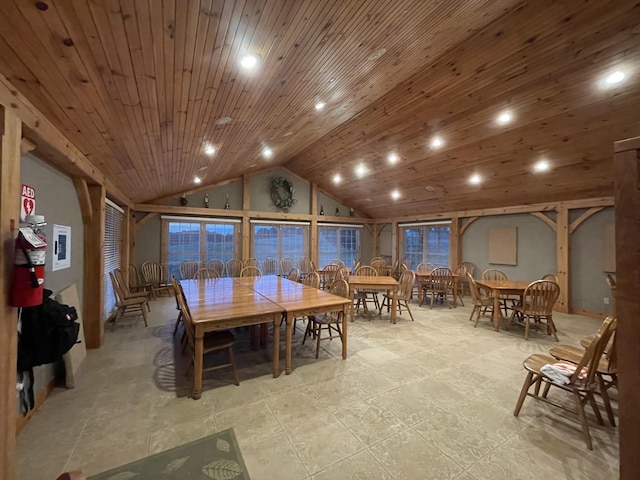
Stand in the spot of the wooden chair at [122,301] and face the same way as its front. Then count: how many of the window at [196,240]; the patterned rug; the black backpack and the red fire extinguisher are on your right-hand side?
3

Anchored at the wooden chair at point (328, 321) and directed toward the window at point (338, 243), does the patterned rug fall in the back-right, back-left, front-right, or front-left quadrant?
back-left

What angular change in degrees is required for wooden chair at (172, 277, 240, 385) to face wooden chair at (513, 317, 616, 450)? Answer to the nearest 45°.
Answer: approximately 45° to its right

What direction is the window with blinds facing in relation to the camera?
to the viewer's right

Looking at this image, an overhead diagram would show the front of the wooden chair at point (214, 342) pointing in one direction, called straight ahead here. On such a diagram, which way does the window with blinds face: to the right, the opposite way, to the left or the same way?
the same way

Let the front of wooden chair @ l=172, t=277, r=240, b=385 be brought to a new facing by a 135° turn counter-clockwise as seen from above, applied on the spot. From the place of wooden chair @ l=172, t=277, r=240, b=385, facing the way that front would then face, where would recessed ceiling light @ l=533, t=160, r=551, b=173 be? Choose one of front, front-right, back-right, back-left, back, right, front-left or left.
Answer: back-right

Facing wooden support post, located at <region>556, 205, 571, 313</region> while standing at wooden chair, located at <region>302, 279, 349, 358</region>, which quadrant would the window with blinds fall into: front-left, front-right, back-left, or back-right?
back-left

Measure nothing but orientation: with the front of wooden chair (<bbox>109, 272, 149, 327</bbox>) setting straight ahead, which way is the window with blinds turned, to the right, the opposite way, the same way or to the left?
the same way

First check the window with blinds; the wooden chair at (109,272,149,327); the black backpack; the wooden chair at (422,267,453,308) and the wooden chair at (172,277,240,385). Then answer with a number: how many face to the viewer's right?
4

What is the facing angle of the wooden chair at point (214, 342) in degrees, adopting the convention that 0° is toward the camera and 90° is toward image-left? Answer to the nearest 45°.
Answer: approximately 270°

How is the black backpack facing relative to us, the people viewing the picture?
facing to the right of the viewer

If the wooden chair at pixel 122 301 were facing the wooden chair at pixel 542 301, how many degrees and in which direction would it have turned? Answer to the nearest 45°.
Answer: approximately 45° to its right

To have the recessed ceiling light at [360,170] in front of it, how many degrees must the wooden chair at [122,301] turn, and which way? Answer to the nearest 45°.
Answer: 0° — it already faces it
